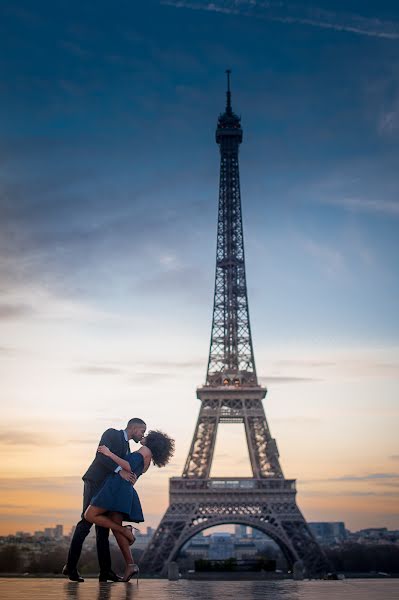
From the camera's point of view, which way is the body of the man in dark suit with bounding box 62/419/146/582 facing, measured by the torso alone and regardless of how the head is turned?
to the viewer's right

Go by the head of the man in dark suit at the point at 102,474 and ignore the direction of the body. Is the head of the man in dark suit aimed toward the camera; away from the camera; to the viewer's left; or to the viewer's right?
to the viewer's right
